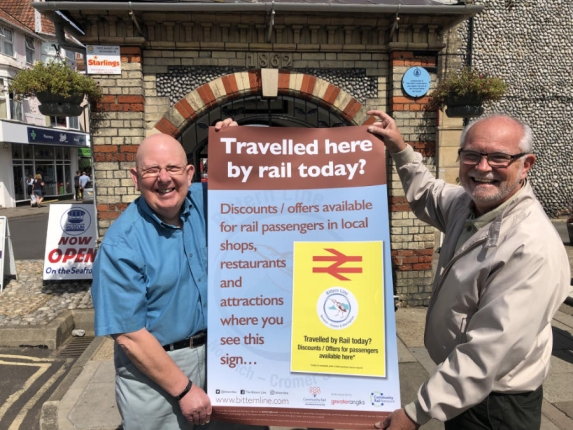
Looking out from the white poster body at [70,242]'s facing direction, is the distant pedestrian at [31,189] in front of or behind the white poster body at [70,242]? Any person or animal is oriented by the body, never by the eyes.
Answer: behind

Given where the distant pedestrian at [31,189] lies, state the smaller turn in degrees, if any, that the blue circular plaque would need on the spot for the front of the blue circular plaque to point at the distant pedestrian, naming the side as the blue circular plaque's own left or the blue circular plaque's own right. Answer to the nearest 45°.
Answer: approximately 135° to the blue circular plaque's own right

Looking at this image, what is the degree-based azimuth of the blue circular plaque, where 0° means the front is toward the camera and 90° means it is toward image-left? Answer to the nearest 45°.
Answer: approximately 0°

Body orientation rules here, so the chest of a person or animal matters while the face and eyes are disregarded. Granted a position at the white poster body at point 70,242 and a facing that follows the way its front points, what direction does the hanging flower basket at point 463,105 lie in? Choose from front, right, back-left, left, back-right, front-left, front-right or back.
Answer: front-left

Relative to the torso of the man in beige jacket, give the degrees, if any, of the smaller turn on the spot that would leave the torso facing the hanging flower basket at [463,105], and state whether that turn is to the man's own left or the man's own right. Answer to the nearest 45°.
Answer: approximately 135° to the man's own right

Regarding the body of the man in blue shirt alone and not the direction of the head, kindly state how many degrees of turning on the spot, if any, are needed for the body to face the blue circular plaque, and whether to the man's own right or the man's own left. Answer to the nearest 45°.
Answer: approximately 90° to the man's own left

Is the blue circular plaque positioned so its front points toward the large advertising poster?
yes

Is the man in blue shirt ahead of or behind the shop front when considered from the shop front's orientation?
ahead

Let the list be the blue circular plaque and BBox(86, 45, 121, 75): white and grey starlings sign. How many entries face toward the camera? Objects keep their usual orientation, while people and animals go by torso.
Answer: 2
